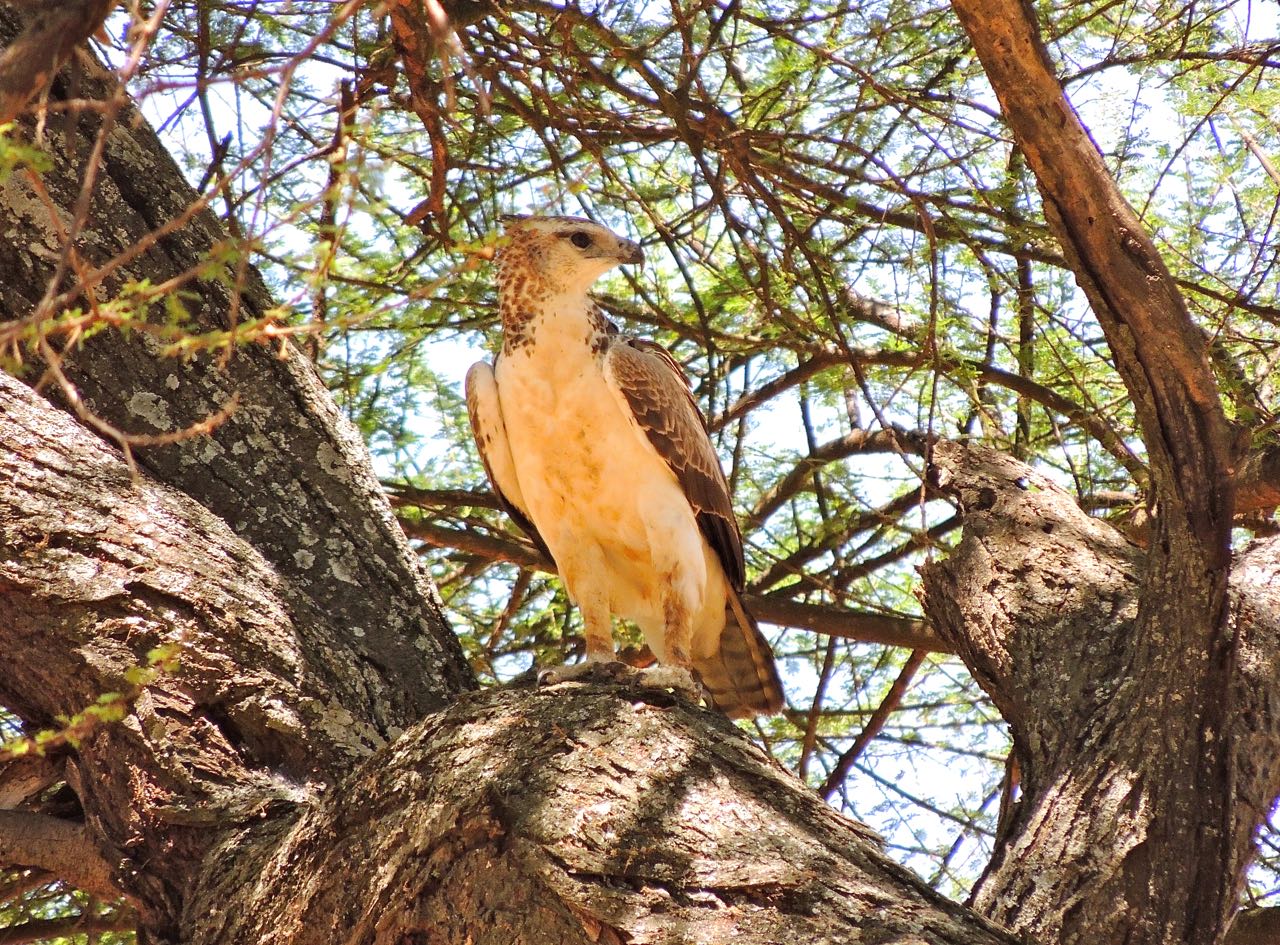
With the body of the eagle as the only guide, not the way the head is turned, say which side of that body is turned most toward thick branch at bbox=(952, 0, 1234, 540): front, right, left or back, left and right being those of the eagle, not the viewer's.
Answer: left

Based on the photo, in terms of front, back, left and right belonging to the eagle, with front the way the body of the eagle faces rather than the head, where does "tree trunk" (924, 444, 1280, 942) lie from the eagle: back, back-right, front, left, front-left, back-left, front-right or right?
left

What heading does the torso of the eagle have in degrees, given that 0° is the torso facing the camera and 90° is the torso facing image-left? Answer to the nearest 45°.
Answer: approximately 45°
